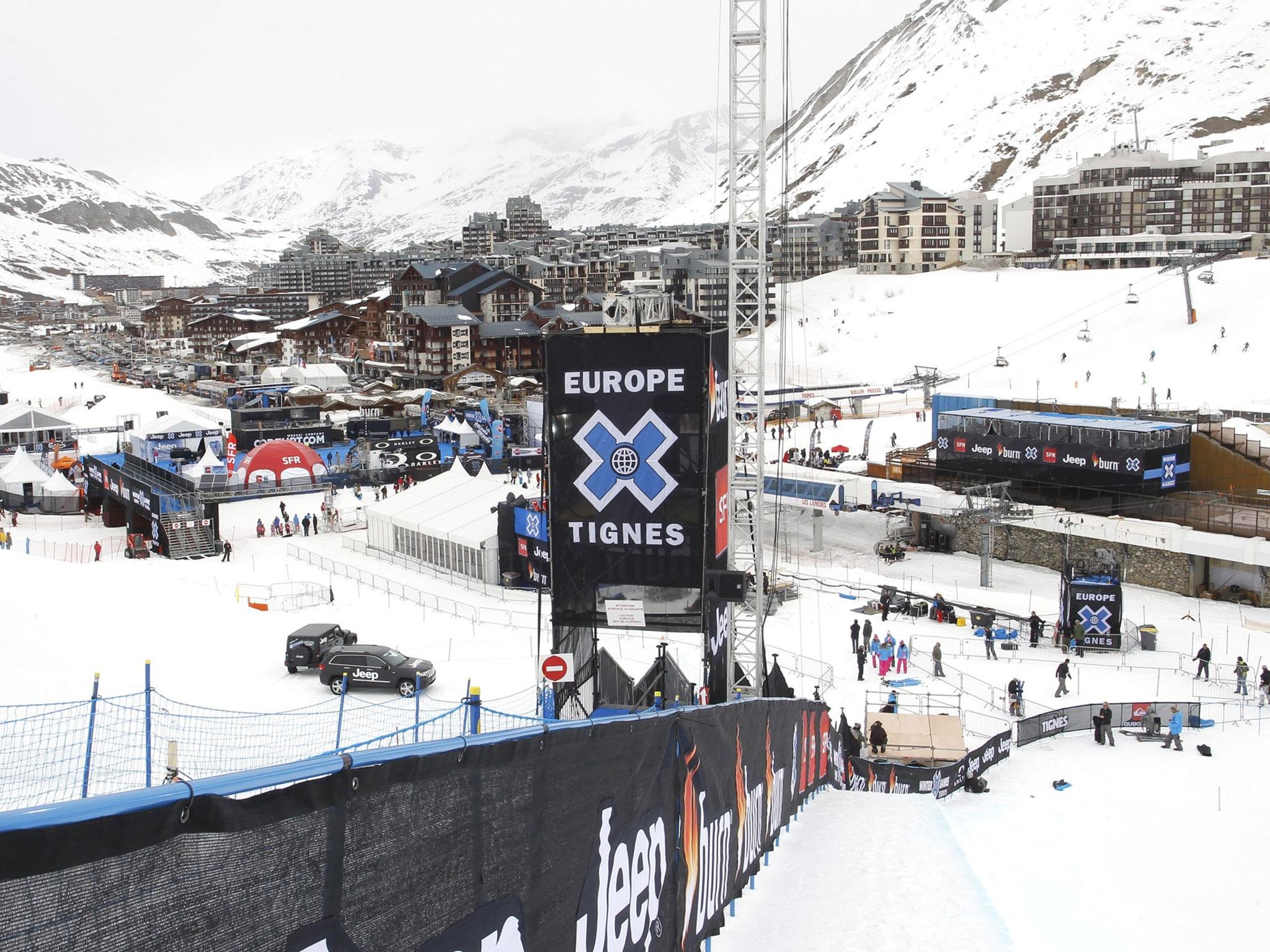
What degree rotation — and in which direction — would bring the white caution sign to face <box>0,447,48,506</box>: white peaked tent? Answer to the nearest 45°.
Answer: approximately 135° to its right

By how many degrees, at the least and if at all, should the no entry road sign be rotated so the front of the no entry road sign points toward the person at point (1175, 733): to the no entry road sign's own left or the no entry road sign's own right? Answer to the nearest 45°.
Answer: approximately 135° to the no entry road sign's own left

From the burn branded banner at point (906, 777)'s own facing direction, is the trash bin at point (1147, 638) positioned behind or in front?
behind

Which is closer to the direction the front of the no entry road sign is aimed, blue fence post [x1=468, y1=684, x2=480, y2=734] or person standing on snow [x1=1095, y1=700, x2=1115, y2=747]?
the blue fence post

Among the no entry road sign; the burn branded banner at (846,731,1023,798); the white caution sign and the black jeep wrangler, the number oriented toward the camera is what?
3

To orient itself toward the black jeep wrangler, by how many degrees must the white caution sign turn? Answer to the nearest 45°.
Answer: approximately 135° to its right

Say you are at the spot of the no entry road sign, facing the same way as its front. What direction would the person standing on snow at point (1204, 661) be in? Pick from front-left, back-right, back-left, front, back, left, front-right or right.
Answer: back-left

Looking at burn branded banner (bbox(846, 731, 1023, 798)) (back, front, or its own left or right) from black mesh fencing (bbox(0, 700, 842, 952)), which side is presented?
front

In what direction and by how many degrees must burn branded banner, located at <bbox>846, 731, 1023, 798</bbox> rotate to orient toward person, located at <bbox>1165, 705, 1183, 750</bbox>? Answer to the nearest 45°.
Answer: approximately 135° to its left

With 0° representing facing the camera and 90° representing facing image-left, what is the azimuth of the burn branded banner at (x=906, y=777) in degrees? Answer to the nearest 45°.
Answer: approximately 0°
